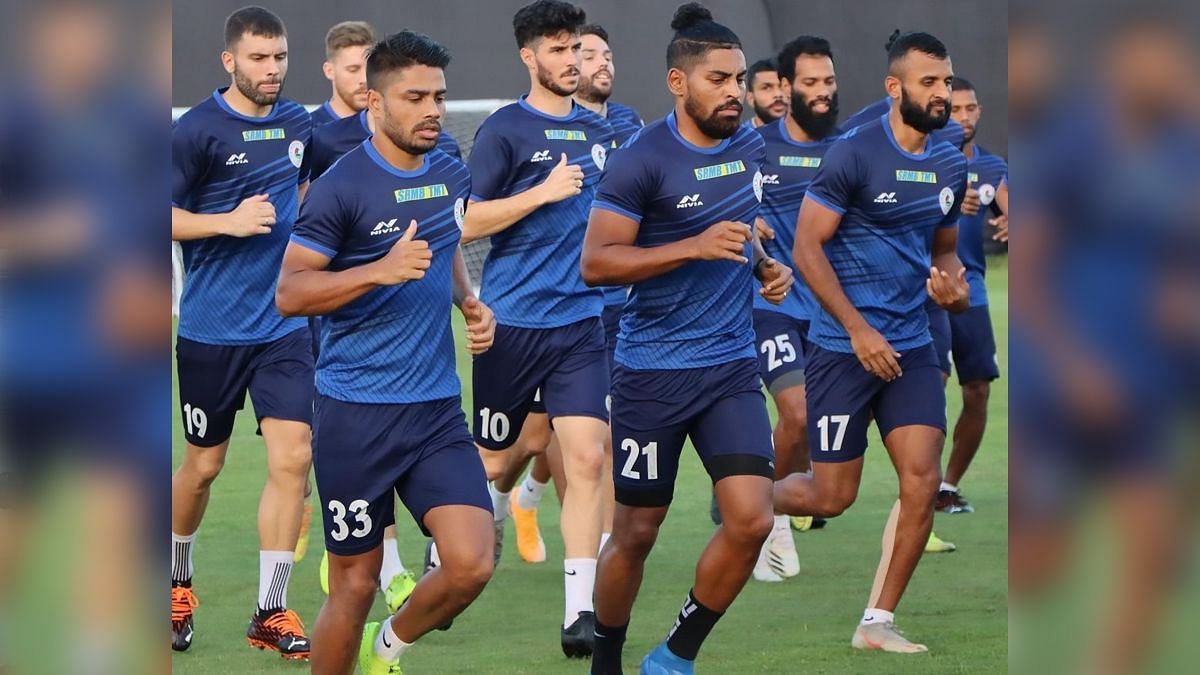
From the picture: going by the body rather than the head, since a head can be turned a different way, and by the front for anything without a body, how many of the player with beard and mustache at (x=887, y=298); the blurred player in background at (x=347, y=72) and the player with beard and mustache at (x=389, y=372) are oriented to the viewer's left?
0

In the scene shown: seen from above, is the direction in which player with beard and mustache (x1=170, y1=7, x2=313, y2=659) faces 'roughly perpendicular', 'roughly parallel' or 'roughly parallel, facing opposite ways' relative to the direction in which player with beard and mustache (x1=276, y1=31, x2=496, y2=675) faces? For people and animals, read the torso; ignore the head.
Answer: roughly parallel

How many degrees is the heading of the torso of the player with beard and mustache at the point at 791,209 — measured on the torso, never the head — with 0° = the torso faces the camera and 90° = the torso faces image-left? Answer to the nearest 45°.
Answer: approximately 315°

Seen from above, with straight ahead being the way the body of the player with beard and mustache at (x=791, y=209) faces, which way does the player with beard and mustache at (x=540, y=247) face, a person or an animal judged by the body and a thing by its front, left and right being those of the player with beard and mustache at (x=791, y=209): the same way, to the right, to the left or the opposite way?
the same way

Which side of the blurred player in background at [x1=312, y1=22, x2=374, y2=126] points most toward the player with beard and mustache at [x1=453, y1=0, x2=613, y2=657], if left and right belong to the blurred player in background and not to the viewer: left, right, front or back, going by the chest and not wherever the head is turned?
front

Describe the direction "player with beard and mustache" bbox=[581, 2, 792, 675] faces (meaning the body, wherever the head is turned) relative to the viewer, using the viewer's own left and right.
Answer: facing the viewer and to the right of the viewer

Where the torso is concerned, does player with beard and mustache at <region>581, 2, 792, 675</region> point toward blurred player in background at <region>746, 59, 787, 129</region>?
no

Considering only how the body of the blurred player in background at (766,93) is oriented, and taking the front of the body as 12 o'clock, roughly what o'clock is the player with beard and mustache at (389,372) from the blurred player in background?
The player with beard and mustache is roughly at 2 o'clock from the blurred player in background.

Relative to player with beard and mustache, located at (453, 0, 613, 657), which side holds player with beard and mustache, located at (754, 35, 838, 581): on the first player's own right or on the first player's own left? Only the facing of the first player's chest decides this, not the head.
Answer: on the first player's own left

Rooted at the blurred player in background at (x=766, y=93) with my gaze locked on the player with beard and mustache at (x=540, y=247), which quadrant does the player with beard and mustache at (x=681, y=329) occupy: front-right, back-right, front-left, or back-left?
front-left

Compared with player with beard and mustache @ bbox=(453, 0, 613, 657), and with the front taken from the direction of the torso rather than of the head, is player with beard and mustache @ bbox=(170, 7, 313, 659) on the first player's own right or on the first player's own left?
on the first player's own right

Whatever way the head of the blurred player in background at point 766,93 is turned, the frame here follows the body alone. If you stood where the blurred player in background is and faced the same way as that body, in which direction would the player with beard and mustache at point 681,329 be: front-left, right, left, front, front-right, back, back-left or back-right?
front-right
